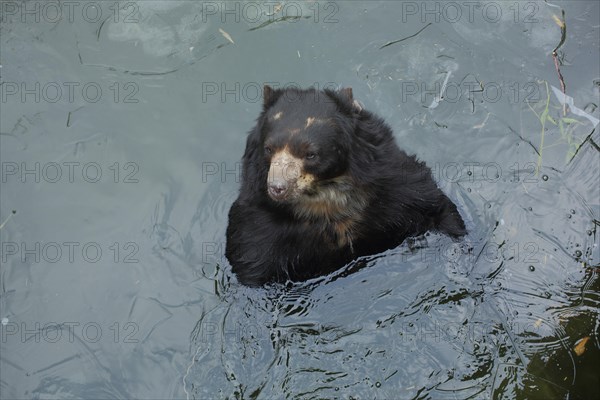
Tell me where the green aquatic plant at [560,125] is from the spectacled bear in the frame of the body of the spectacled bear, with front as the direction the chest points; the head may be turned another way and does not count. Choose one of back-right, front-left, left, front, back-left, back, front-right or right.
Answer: back

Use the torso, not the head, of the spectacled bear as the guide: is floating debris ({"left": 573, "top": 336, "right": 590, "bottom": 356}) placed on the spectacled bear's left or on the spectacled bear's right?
on the spectacled bear's left

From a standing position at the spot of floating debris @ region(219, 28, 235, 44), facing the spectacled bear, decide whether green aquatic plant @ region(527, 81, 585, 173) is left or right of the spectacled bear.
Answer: left

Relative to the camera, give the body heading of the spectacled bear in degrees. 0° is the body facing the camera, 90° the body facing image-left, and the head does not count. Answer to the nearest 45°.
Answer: approximately 45°

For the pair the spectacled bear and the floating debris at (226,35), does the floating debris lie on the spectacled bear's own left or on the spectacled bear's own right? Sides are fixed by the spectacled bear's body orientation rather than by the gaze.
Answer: on the spectacled bear's own right

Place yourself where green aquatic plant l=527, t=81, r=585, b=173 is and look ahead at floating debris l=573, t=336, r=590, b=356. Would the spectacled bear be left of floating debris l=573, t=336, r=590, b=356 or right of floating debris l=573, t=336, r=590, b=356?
right
